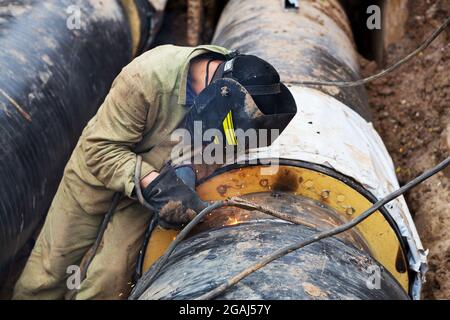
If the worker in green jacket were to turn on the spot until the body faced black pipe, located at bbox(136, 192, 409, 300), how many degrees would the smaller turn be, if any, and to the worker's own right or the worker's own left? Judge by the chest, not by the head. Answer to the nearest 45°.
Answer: approximately 45° to the worker's own right

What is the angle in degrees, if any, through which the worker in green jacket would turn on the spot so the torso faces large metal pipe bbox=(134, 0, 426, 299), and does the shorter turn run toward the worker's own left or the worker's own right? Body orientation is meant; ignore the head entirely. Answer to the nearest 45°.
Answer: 0° — they already face it

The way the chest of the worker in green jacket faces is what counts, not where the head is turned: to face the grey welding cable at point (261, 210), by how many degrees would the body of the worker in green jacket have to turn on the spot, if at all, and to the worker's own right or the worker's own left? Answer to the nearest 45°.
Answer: approximately 45° to the worker's own right

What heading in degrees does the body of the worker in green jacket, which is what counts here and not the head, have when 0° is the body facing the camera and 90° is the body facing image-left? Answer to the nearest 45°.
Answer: approximately 270°

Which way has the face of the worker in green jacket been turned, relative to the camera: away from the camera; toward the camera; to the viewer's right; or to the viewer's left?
to the viewer's right
